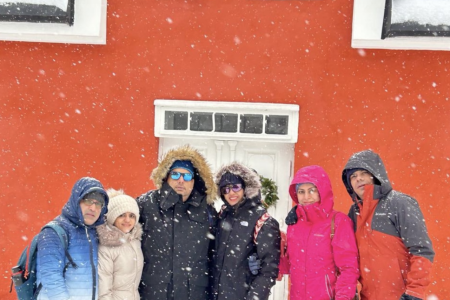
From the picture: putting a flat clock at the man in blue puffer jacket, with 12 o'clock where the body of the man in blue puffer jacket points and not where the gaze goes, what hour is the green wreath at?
The green wreath is roughly at 9 o'clock from the man in blue puffer jacket.

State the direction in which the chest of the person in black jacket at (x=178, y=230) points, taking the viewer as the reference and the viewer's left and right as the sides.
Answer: facing the viewer

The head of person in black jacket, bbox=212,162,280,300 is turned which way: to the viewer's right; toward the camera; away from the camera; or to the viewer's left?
toward the camera

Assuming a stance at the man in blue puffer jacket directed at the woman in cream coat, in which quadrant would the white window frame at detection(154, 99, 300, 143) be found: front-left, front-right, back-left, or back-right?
front-left

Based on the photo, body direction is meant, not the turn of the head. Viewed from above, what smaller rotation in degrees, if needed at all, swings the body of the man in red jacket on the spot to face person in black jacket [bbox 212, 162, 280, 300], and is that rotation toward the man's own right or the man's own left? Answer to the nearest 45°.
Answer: approximately 45° to the man's own right

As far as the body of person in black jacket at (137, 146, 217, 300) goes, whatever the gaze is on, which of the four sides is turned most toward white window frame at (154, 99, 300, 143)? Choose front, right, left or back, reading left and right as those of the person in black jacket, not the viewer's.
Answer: back

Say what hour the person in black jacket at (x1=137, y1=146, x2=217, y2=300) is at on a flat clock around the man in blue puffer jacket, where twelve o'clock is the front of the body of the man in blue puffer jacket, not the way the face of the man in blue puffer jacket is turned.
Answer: The person in black jacket is roughly at 10 o'clock from the man in blue puffer jacket.

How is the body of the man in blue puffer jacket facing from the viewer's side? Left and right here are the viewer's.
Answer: facing the viewer and to the right of the viewer

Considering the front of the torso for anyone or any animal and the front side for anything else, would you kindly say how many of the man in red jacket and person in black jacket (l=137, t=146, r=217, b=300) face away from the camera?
0

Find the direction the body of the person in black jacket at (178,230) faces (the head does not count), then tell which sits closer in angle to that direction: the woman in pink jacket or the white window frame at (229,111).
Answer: the woman in pink jacket

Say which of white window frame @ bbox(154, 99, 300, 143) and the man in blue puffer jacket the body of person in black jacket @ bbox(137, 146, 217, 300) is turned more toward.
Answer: the man in blue puffer jacket

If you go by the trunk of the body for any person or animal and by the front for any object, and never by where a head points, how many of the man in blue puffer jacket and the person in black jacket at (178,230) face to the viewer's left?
0

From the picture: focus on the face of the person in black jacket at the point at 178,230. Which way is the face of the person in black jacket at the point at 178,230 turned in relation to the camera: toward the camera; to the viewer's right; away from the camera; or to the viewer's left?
toward the camera
